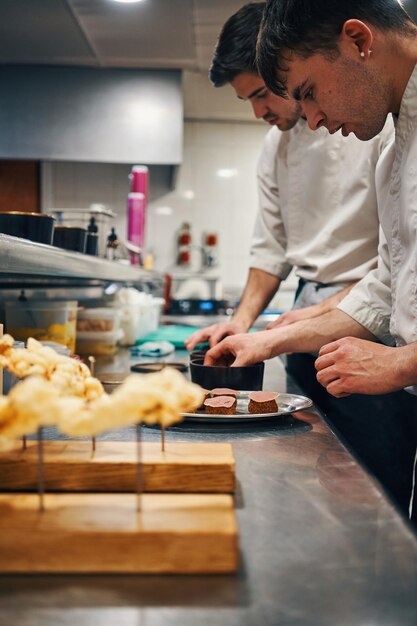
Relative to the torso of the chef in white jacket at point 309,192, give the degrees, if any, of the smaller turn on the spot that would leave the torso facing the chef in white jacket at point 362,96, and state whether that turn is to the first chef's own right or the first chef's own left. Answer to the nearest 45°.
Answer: approximately 45° to the first chef's own left

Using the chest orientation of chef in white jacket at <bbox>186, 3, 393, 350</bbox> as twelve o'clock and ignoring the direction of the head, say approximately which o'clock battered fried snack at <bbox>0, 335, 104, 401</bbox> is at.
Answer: The battered fried snack is roughly at 11 o'clock from the chef in white jacket.

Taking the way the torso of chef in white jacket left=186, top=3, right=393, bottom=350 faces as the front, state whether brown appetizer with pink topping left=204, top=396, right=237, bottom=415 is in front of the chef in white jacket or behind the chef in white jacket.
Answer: in front

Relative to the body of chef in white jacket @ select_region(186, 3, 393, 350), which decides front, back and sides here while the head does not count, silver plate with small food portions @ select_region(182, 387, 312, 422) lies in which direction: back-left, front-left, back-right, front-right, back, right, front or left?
front-left

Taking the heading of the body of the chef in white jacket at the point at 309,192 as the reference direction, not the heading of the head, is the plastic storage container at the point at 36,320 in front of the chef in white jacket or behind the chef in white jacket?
in front

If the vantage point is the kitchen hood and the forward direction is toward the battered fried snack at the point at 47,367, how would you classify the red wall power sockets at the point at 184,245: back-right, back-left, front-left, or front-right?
back-left

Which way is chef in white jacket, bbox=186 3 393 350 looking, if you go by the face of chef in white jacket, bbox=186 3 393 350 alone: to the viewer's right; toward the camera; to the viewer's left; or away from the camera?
to the viewer's left

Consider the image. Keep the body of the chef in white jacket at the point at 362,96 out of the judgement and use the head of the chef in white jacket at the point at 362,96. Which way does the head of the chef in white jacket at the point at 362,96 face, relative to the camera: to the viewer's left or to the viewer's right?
to the viewer's left

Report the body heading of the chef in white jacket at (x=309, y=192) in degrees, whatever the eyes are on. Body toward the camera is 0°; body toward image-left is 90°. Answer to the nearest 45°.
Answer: approximately 45°
